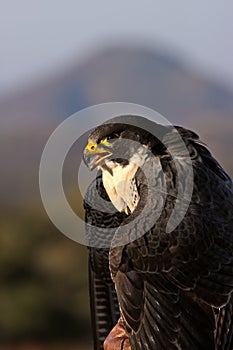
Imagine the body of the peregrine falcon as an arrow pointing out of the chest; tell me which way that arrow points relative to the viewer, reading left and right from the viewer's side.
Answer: facing the viewer and to the left of the viewer
